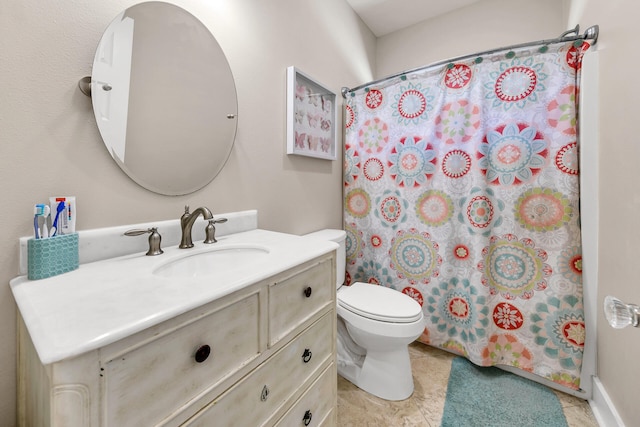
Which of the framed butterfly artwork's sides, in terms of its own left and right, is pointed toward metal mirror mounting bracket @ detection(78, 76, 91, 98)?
right

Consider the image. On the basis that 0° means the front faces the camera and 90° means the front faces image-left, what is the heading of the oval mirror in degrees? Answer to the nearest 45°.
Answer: approximately 315°

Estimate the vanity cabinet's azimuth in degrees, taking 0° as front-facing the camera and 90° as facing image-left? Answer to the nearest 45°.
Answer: approximately 315°

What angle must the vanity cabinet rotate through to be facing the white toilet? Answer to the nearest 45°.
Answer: approximately 90° to its left

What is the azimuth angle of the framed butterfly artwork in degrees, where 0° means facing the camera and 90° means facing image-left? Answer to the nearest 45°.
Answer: approximately 315°

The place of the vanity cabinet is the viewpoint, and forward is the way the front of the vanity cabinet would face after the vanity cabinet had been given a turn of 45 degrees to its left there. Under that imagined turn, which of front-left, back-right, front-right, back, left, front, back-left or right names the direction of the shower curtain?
front

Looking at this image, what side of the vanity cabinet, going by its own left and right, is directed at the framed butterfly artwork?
left

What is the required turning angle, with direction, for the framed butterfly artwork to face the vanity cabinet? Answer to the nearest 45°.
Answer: approximately 45° to its right

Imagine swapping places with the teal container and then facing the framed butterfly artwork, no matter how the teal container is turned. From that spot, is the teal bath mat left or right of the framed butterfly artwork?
right

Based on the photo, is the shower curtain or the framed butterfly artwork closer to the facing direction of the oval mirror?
the shower curtain

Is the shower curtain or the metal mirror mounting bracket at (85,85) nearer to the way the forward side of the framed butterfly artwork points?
the shower curtain
